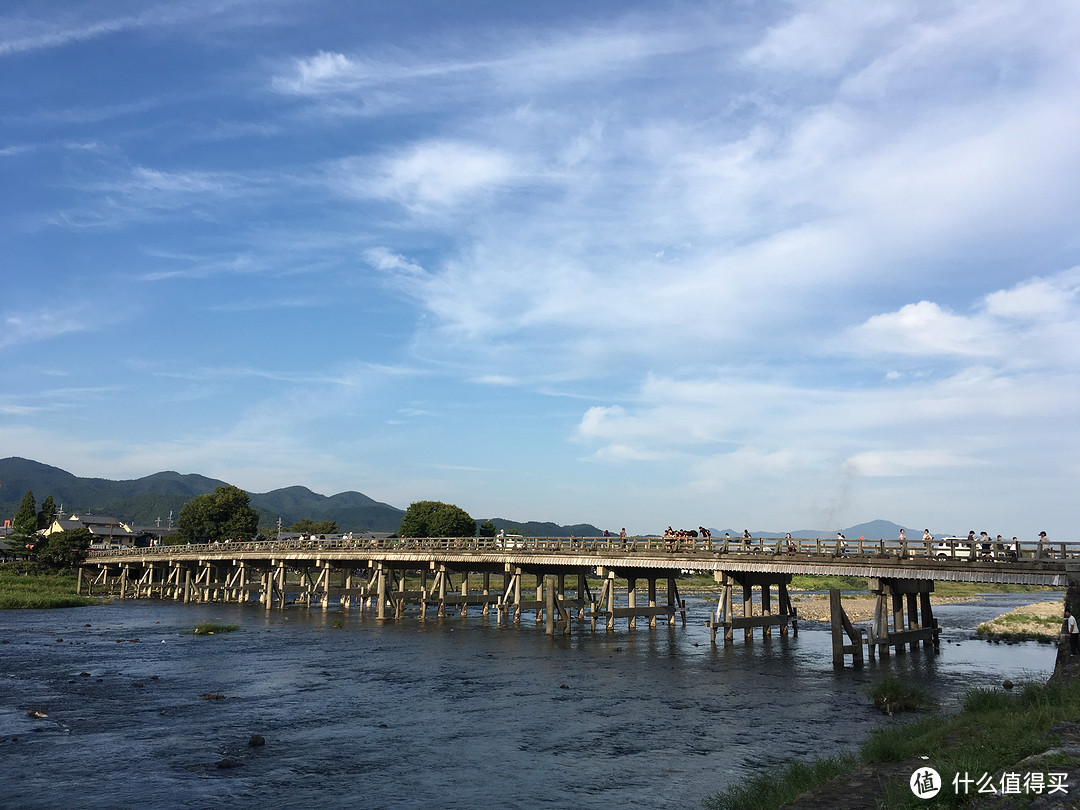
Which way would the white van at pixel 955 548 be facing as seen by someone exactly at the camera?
facing to the left of the viewer

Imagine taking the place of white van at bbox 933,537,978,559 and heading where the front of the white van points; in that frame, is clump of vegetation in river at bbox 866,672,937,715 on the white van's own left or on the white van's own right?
on the white van's own left
